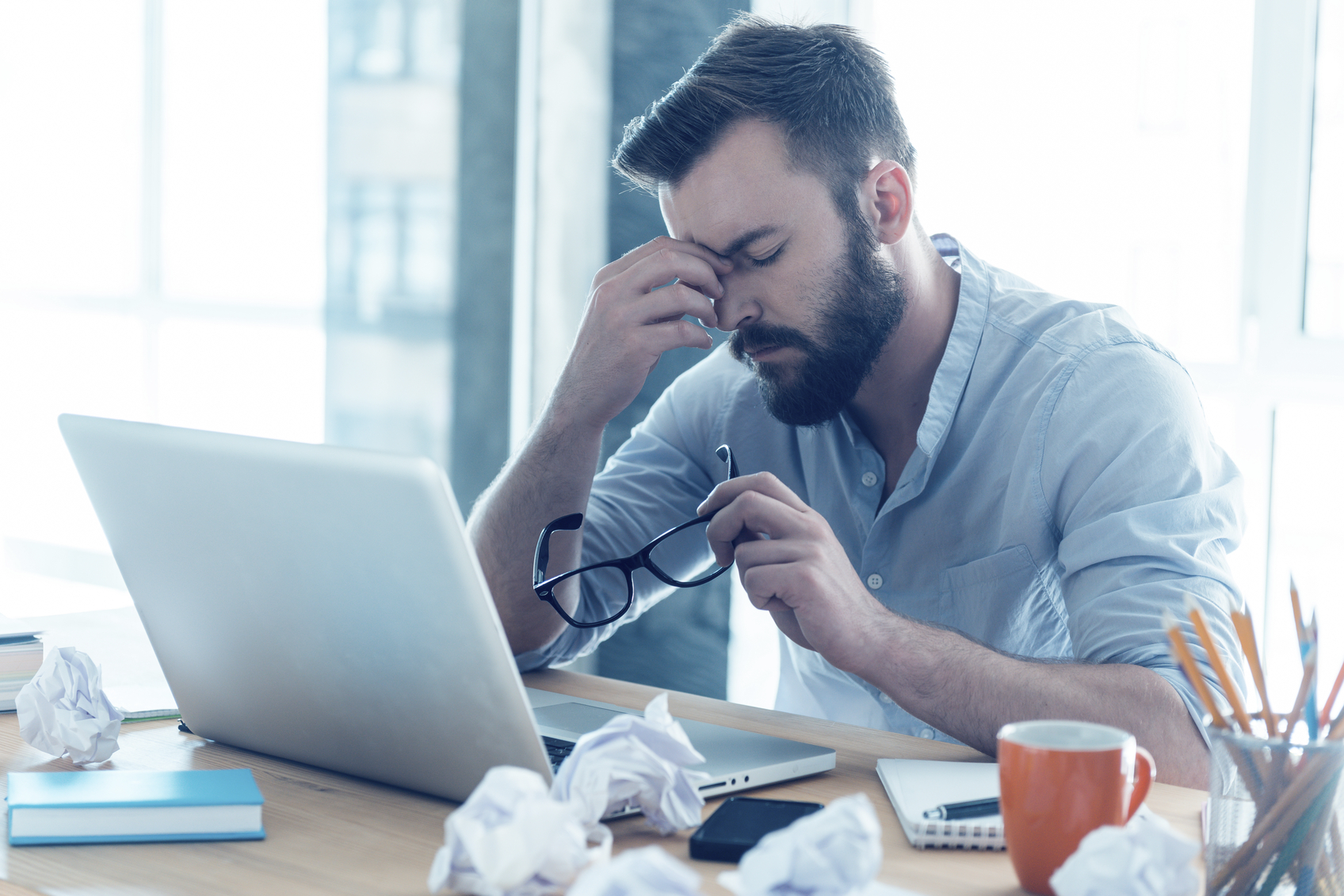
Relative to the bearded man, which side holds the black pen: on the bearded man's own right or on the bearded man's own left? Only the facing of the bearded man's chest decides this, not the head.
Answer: on the bearded man's own left

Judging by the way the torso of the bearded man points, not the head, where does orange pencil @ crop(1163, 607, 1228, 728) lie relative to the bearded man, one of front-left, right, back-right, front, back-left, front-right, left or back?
front-left

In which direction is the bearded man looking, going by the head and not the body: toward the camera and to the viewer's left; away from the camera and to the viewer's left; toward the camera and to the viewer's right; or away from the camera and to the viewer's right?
toward the camera and to the viewer's left

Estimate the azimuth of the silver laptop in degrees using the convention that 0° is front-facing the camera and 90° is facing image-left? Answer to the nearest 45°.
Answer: approximately 225°

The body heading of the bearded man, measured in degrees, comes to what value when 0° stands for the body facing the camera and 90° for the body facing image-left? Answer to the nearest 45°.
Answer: approximately 45°

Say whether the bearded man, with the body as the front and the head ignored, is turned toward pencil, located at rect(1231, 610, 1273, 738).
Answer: no

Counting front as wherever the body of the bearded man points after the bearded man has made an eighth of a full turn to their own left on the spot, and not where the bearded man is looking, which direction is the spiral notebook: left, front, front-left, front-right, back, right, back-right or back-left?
front

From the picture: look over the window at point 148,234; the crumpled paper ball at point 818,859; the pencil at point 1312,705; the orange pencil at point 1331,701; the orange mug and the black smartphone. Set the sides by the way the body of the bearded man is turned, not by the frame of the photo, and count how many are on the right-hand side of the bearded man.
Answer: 1

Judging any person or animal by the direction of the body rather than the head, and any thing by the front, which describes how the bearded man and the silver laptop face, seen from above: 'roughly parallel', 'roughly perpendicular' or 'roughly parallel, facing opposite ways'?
roughly parallel, facing opposite ways

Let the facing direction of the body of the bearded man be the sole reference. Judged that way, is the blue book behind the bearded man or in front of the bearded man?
in front

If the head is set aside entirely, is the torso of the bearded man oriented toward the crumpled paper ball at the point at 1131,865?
no

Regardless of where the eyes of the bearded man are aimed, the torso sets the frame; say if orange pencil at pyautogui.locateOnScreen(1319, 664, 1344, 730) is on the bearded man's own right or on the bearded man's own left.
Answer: on the bearded man's own left

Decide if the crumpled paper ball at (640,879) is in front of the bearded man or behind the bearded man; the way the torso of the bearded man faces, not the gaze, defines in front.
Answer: in front

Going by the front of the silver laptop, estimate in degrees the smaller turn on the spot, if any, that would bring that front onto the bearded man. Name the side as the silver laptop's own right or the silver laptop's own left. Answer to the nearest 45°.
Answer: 0° — it already faces them

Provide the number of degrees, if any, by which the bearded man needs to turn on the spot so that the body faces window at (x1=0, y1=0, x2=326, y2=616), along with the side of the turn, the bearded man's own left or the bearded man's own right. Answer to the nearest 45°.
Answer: approximately 90° to the bearded man's own right
